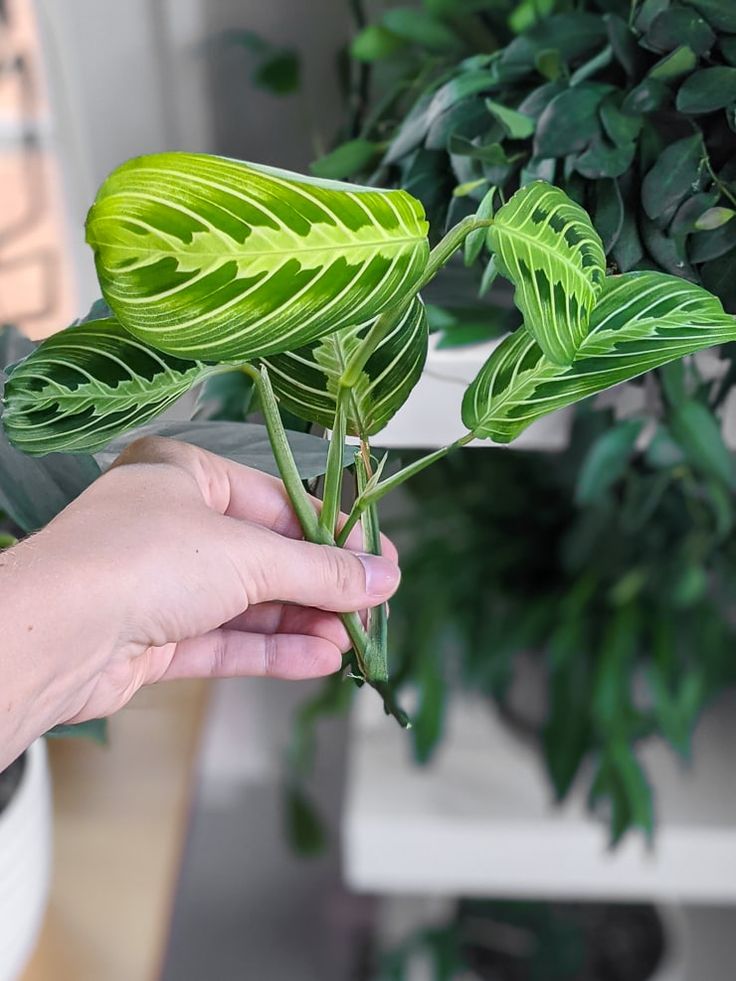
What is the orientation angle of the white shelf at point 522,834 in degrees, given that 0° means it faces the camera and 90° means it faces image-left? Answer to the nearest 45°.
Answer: approximately 0°
